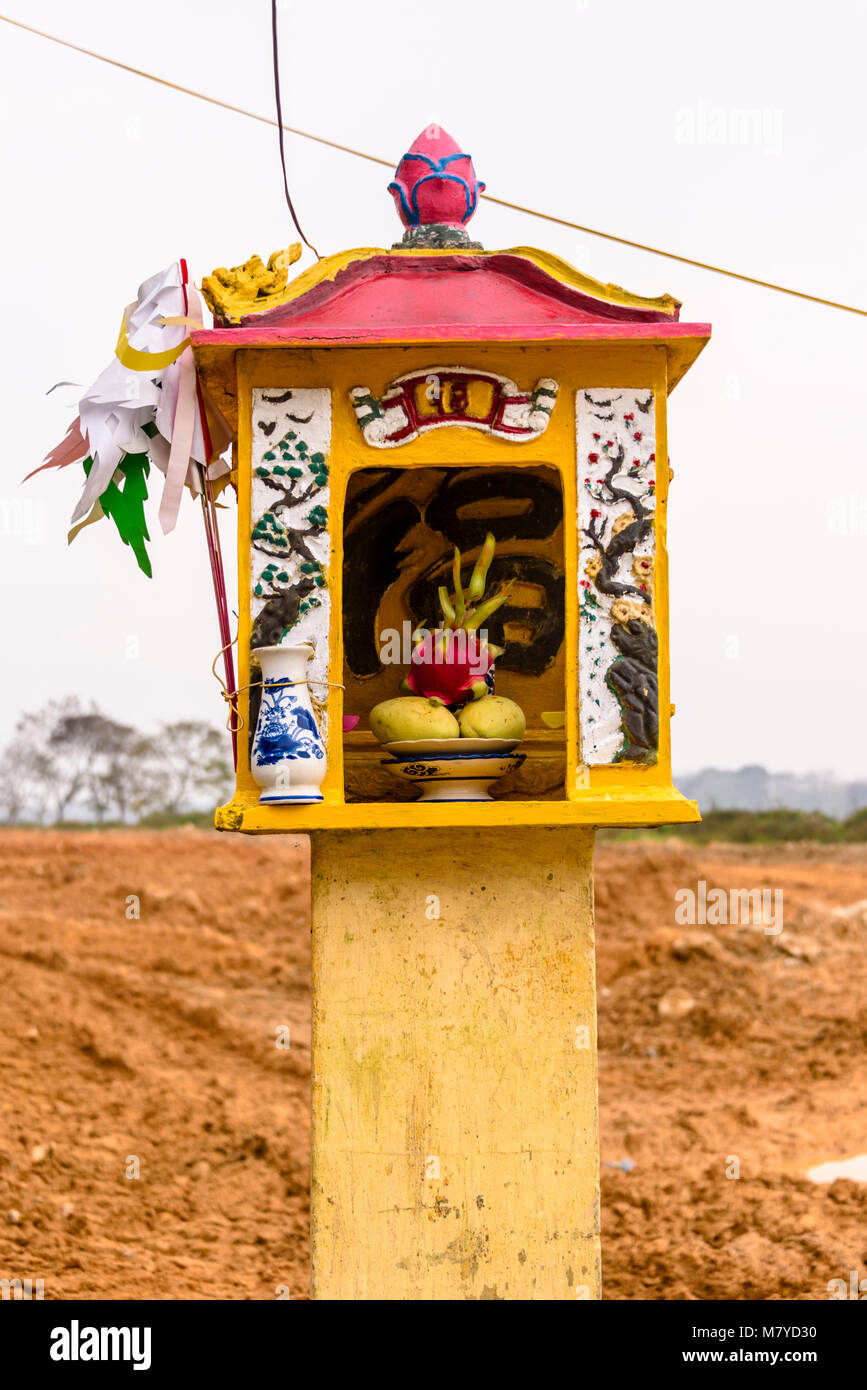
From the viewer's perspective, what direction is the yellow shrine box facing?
toward the camera
